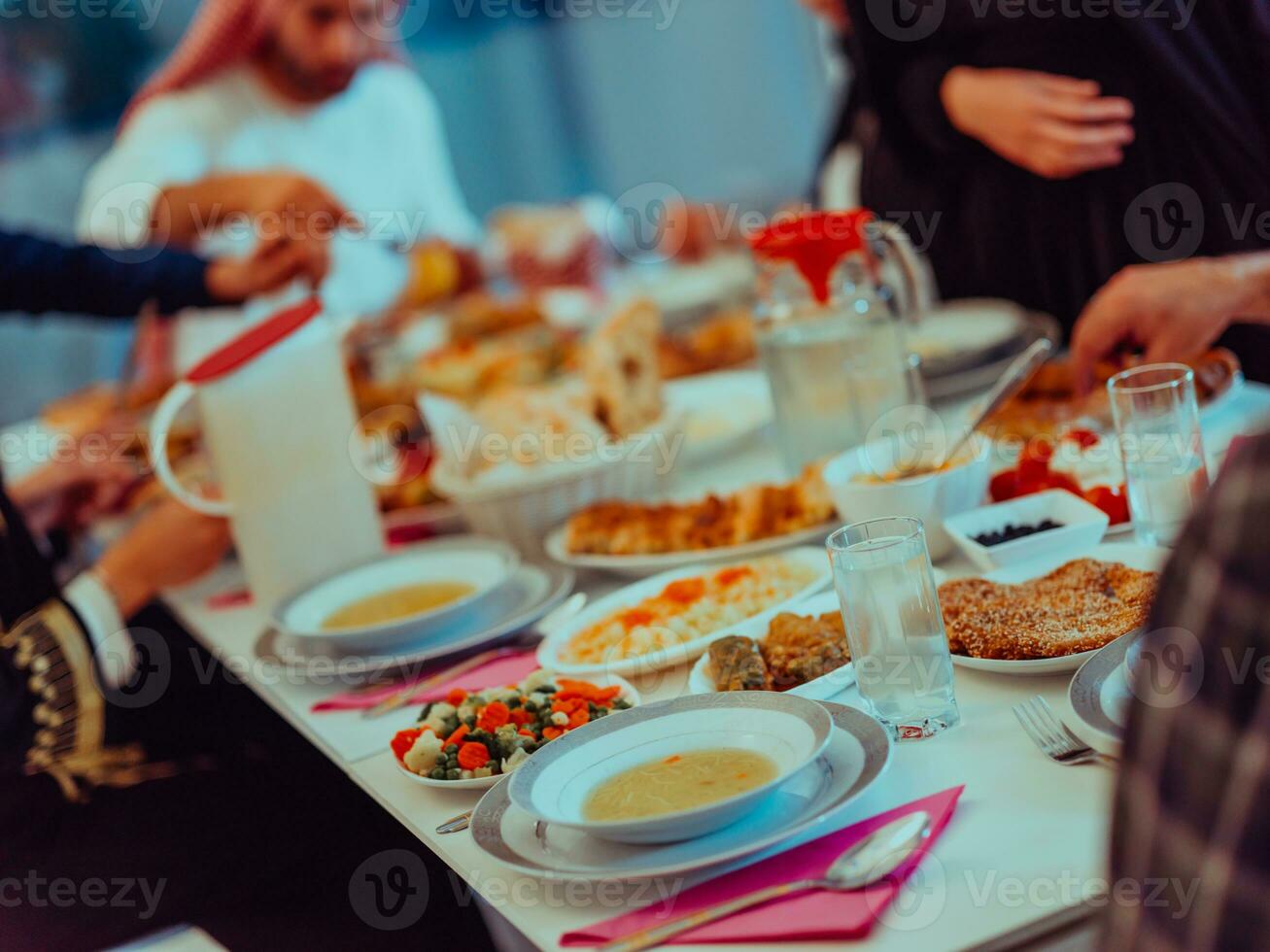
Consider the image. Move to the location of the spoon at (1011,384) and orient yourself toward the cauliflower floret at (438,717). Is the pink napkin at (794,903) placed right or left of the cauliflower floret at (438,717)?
left

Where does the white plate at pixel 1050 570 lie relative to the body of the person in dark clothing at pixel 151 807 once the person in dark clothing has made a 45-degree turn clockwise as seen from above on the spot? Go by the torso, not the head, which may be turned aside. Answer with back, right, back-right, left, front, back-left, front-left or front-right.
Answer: front

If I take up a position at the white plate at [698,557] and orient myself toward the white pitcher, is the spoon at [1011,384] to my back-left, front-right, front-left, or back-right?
back-right

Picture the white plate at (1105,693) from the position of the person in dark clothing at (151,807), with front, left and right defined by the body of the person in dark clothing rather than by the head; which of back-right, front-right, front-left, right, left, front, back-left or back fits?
front-right

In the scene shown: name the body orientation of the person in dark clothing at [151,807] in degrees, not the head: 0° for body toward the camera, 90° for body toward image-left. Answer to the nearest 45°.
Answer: approximately 270°

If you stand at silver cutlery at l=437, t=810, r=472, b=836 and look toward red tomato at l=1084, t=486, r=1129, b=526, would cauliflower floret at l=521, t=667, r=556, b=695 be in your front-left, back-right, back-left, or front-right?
front-left

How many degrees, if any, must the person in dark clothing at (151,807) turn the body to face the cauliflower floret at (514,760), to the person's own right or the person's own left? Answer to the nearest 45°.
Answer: approximately 45° to the person's own right

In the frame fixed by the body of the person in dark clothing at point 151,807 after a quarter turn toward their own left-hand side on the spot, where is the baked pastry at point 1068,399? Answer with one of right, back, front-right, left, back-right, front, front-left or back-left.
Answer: right

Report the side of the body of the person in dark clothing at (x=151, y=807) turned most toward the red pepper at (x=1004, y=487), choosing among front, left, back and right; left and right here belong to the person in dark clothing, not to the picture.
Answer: front

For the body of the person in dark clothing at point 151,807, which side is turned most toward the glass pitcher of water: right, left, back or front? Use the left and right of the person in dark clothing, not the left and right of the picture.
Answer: front
